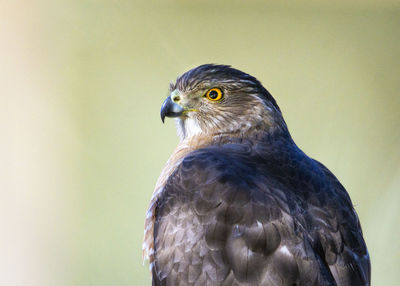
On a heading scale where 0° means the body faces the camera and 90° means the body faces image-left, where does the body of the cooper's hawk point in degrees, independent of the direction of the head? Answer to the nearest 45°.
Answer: approximately 135°
